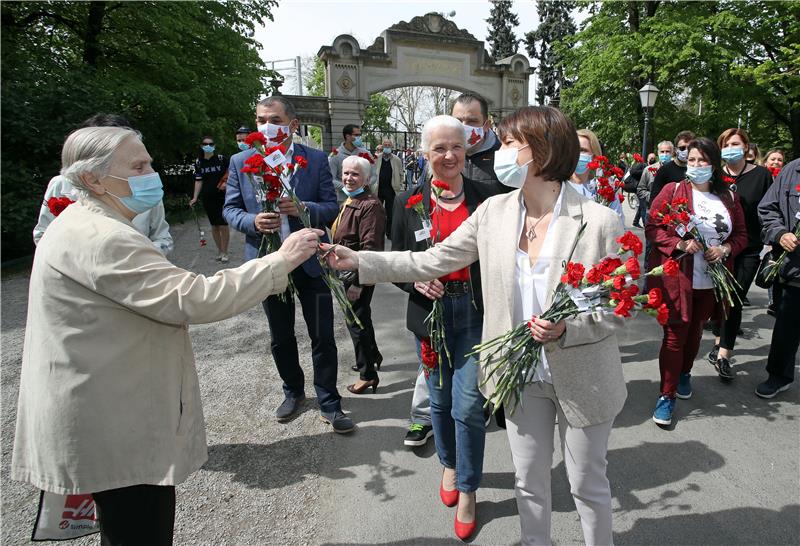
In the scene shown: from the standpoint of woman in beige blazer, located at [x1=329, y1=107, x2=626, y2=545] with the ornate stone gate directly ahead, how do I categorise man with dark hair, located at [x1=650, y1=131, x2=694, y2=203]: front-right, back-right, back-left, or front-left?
front-right

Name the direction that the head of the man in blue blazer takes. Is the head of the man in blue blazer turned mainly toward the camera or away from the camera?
toward the camera

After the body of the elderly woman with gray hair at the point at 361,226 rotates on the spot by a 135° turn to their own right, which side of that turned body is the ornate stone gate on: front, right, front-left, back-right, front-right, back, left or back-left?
front

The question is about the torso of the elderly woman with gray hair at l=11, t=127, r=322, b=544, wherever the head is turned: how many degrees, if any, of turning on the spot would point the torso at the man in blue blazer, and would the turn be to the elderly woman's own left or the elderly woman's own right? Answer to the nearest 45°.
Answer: approximately 45° to the elderly woman's own left

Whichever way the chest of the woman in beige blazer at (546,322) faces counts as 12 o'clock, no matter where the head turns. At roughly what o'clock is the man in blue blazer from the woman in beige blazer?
The man in blue blazer is roughly at 3 o'clock from the woman in beige blazer.

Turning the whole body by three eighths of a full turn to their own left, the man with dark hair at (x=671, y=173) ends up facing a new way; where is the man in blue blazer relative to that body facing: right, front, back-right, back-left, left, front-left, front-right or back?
back

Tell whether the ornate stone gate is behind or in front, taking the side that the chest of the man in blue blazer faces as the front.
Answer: behind

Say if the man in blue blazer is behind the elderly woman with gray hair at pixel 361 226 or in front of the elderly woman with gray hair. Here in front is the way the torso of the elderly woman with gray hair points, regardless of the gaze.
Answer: in front

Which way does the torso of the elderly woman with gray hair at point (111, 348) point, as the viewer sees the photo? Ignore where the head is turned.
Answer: to the viewer's right

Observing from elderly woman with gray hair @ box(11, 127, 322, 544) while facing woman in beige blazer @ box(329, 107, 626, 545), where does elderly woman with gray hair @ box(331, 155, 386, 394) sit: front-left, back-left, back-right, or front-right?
front-left

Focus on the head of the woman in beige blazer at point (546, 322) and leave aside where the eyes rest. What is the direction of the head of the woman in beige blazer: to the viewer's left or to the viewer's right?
to the viewer's left

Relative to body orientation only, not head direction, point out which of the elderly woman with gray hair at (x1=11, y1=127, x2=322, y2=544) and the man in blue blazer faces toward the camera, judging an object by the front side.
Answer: the man in blue blazer

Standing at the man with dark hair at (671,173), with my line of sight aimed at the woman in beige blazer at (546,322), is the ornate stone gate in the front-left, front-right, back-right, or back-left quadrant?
back-right

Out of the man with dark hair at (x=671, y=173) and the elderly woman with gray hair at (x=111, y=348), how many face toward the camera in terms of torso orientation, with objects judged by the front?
1

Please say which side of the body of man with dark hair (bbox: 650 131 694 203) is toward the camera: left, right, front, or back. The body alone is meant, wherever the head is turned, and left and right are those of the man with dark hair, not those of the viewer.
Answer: front

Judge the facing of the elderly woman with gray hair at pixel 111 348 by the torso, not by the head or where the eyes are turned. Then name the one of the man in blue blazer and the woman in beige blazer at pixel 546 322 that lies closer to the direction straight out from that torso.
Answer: the woman in beige blazer
